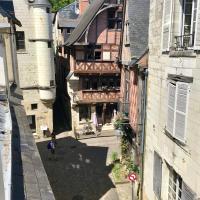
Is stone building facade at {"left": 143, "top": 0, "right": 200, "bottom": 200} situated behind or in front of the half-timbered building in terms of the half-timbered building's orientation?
in front

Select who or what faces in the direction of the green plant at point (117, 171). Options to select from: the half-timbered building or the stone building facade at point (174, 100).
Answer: the half-timbered building

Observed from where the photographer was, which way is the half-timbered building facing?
facing the viewer

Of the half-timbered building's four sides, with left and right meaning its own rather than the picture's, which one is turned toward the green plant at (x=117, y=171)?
front

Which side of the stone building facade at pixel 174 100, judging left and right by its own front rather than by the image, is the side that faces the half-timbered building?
right

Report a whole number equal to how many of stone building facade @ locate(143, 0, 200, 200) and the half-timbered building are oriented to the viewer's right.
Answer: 0

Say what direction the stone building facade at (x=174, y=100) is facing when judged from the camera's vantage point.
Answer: facing the viewer and to the left of the viewer
